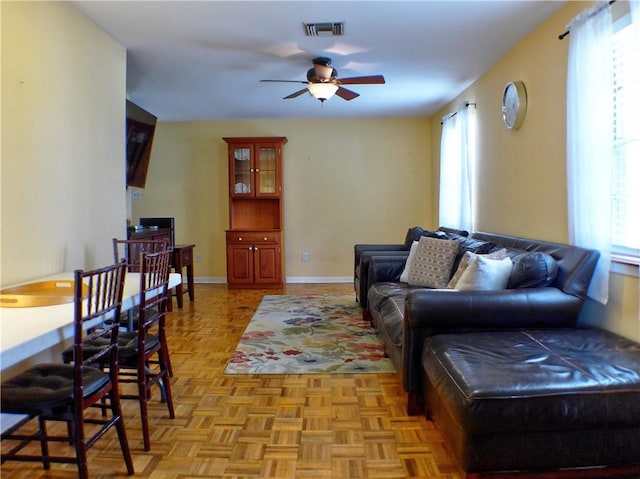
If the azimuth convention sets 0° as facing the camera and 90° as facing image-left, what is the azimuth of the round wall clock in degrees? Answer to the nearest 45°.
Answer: approximately 45°

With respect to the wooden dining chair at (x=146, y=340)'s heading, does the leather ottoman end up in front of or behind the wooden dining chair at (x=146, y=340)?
behind

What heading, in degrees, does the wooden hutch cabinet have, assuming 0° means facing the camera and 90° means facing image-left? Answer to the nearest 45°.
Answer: approximately 0°

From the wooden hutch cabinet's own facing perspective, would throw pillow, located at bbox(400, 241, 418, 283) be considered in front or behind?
in front

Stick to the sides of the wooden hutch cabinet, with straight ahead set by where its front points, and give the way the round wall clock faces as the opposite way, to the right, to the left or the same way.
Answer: to the right

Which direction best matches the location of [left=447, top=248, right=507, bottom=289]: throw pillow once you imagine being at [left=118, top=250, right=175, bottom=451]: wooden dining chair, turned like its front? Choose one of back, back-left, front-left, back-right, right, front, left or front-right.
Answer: back-right

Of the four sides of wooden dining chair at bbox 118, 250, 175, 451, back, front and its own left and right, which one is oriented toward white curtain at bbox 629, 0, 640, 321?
back

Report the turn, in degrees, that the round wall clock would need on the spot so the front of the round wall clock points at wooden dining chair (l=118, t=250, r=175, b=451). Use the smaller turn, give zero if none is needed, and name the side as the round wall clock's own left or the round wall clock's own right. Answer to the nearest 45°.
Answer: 0° — it already faces it

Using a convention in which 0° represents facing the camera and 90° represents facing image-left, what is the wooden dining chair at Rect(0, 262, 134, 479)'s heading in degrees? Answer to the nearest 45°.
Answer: approximately 135°

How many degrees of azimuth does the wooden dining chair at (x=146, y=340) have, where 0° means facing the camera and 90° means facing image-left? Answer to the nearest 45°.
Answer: approximately 135°

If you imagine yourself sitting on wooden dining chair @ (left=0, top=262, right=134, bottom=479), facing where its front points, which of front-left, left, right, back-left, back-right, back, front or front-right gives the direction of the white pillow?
back-right
